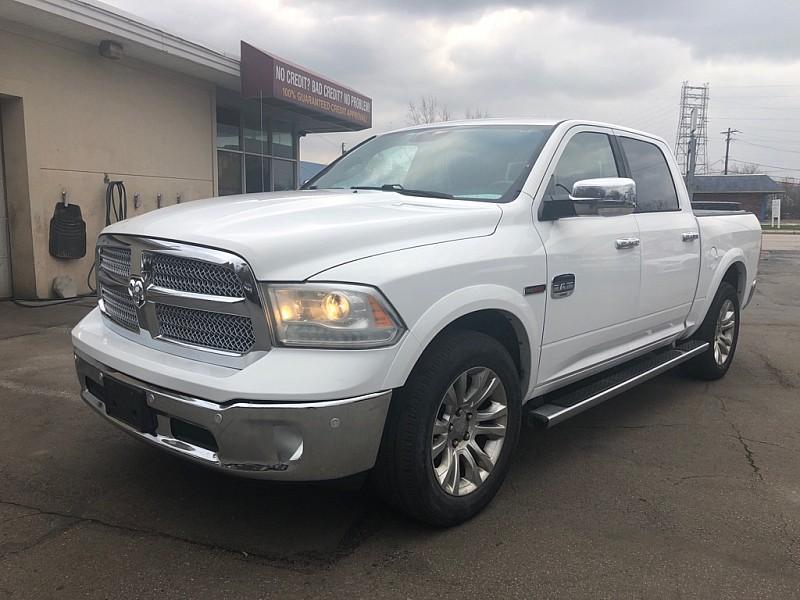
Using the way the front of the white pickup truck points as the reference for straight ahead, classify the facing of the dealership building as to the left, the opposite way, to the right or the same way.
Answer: to the left

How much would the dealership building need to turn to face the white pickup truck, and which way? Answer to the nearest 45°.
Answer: approximately 45° to its right

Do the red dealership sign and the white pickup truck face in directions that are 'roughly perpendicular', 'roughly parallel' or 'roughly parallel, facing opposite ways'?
roughly perpendicular

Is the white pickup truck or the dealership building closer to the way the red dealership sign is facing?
the white pickup truck

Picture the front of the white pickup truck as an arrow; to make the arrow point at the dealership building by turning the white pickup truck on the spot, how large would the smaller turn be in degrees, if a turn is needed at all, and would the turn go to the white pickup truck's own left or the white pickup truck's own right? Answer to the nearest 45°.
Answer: approximately 90° to the white pickup truck's own right

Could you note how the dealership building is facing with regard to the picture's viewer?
facing the viewer and to the right of the viewer

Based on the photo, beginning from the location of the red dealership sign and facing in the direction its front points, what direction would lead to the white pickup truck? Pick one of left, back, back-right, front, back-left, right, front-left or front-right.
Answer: front-right

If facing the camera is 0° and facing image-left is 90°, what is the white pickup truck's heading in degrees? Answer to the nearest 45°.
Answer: approximately 45°

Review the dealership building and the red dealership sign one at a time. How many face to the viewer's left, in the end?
0

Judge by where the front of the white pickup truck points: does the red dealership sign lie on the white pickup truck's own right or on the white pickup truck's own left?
on the white pickup truck's own right
